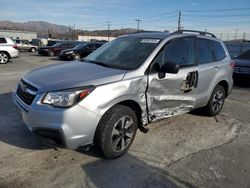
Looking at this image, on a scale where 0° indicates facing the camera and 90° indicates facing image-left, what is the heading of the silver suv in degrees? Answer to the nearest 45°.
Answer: approximately 45°

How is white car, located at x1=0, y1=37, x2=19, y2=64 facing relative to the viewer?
to the viewer's left

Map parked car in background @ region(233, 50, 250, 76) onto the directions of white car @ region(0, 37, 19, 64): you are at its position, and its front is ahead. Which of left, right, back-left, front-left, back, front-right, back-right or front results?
back-left

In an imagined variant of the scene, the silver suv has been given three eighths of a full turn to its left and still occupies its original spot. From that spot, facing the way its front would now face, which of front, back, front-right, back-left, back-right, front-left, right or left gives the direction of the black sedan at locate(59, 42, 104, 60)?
left

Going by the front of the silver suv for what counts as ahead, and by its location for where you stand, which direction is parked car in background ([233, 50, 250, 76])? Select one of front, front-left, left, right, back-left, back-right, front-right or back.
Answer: back

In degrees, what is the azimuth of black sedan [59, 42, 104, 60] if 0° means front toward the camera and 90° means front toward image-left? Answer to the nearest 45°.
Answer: approximately 45°

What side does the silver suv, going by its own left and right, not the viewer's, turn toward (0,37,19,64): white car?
right
